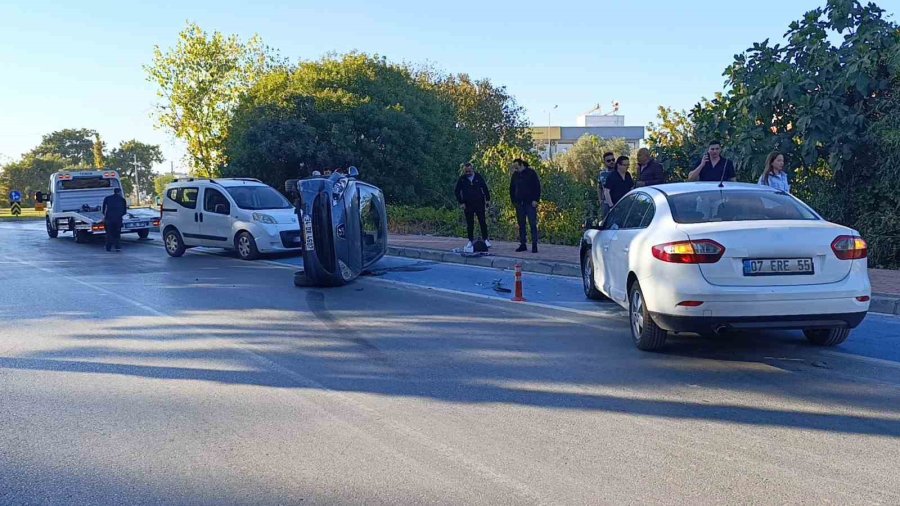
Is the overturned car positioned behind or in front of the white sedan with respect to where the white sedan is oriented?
in front

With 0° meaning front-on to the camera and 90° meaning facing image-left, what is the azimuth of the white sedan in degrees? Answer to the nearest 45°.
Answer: approximately 135°

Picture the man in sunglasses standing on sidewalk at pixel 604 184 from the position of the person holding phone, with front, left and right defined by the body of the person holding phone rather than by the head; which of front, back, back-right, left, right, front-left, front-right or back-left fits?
back-right

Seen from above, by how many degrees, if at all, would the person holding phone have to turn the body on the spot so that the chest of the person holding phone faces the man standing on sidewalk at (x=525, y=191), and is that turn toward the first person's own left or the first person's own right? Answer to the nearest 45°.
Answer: approximately 135° to the first person's own right

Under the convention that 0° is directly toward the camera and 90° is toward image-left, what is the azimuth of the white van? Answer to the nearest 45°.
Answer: approximately 315°

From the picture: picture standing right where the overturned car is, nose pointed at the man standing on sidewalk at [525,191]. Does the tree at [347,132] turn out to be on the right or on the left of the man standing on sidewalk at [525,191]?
left

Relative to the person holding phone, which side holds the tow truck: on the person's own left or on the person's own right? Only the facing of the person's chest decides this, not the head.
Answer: on the person's own right

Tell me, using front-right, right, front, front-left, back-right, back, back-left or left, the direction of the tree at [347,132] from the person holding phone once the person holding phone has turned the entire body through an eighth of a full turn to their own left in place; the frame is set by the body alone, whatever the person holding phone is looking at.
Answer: back
